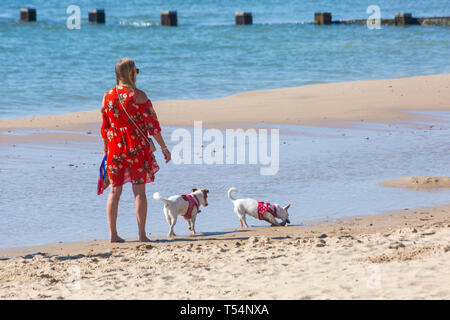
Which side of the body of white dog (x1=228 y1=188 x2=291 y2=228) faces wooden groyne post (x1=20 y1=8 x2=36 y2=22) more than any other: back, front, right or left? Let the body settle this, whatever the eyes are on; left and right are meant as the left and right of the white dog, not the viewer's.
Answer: left

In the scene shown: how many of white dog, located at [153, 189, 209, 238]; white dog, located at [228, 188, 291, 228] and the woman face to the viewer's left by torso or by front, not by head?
0

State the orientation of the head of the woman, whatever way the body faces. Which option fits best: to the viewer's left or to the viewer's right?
to the viewer's right

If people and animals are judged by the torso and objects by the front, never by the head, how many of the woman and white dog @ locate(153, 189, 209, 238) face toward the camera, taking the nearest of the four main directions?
0

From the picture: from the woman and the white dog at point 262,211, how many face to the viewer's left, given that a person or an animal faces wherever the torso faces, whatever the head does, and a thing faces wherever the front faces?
0

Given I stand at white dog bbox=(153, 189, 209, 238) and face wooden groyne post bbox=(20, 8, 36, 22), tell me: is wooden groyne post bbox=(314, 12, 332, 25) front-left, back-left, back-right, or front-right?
front-right

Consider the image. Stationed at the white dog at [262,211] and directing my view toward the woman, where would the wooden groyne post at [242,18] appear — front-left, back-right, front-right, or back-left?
back-right

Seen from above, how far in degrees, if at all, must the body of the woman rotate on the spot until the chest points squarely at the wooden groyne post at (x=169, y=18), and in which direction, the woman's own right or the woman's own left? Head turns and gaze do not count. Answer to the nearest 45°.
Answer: approximately 45° to the woman's own left

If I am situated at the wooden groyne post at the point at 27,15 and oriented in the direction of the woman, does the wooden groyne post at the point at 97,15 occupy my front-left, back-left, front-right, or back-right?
front-left

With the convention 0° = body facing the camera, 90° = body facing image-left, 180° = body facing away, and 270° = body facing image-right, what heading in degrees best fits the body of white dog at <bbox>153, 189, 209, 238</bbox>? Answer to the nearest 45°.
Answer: approximately 225°

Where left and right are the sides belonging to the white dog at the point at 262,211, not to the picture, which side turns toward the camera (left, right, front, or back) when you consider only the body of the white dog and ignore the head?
right

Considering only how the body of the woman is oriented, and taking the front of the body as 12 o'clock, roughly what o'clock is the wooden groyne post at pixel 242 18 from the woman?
The wooden groyne post is roughly at 11 o'clock from the woman.

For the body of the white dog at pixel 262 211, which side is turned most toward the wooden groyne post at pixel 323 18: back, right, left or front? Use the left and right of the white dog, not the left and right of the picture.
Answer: left
